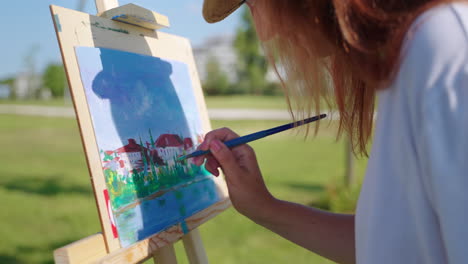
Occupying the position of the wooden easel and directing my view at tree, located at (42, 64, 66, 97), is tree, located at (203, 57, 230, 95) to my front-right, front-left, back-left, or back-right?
front-right

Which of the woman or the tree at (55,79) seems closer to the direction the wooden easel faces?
the woman

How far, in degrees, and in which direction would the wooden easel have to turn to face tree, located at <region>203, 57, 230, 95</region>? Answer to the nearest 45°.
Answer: approximately 135° to its left

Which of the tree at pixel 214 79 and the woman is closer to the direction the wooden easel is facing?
the woman

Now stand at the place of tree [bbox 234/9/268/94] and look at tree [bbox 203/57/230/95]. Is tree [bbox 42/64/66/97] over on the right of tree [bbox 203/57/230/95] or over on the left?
left

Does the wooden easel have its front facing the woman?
yes

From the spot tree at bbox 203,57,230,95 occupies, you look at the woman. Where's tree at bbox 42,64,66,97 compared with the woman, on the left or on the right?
right

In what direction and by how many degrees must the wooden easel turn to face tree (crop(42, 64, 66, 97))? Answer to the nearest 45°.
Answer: approximately 135° to its left

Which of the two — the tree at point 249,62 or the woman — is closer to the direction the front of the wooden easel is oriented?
the woman

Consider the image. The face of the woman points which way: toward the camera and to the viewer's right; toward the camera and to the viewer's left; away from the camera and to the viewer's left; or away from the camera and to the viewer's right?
away from the camera and to the viewer's left
